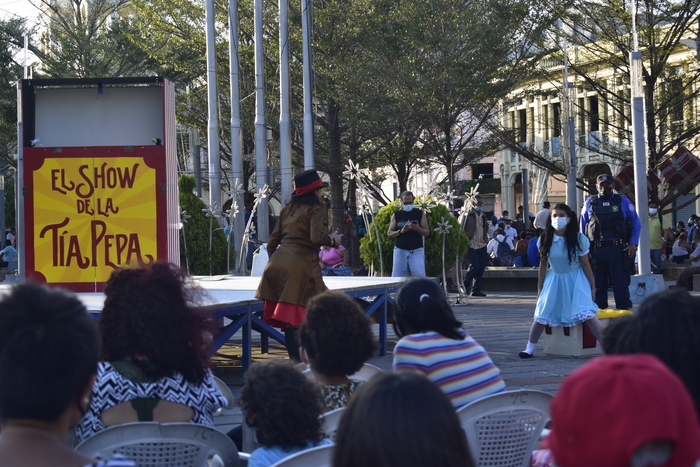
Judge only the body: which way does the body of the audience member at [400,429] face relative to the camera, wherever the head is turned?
away from the camera

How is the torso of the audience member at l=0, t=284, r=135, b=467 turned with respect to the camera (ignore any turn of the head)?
away from the camera

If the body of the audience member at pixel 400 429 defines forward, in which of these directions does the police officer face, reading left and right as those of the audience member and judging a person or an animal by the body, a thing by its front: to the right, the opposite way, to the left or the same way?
the opposite way

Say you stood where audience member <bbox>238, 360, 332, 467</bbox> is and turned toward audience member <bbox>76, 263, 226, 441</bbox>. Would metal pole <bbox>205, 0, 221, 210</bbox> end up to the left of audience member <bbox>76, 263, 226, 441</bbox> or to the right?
right

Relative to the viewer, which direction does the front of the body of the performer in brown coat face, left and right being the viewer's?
facing away from the viewer and to the right of the viewer

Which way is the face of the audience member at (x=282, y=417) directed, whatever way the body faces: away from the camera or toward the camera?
away from the camera

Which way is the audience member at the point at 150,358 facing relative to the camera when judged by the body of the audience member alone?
away from the camera

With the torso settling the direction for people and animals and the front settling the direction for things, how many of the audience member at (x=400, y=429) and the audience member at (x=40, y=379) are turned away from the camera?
2

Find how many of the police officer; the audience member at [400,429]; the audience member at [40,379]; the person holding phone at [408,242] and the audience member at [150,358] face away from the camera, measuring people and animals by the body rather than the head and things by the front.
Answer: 3

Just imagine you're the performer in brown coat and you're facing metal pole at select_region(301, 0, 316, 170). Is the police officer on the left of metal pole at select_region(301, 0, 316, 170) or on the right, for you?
right

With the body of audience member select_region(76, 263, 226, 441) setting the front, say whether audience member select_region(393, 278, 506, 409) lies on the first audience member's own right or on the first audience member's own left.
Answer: on the first audience member's own right

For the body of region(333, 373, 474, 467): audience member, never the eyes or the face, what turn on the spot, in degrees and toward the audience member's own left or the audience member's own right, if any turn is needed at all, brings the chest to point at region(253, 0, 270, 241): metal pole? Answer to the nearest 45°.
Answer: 0° — they already face it

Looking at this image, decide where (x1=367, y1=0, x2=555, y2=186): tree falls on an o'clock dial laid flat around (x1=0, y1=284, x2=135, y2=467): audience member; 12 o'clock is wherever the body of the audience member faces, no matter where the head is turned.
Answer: The tree is roughly at 1 o'clock from the audience member.
